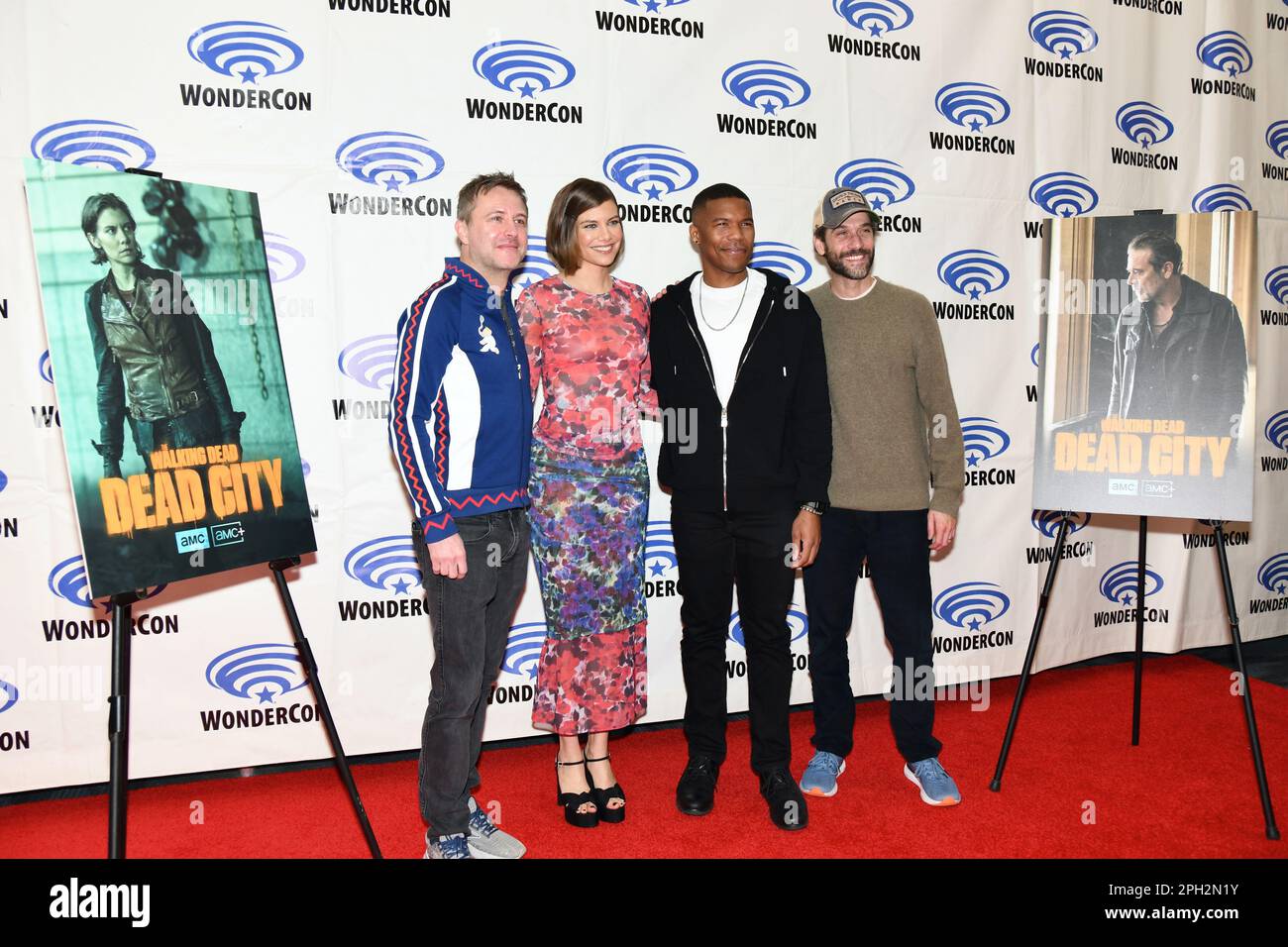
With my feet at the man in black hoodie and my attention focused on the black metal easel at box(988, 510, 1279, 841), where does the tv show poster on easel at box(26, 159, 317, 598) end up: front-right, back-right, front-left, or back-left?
back-right

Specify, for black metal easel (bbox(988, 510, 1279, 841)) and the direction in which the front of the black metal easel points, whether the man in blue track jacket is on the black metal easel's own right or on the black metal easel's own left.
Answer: on the black metal easel's own right

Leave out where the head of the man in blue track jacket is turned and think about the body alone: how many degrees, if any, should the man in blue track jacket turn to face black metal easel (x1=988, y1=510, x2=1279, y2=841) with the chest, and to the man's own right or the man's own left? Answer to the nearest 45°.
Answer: approximately 45° to the man's own left

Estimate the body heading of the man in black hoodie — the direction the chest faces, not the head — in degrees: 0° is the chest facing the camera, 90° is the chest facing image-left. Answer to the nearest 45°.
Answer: approximately 0°

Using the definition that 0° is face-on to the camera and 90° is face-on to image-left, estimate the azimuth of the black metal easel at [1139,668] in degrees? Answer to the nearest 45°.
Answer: approximately 0°
